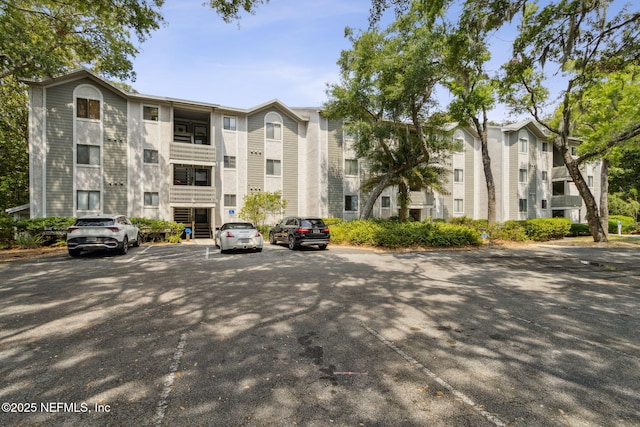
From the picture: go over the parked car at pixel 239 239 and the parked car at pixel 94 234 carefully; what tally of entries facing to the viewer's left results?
0

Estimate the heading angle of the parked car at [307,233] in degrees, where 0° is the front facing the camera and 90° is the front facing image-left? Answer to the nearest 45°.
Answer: approximately 135°

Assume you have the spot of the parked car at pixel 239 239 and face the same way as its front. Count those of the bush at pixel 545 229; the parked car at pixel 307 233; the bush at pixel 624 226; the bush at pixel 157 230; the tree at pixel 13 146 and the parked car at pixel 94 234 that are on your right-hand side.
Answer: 3

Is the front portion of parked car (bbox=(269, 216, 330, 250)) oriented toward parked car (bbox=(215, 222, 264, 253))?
no

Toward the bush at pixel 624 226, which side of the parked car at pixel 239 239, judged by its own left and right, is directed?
right

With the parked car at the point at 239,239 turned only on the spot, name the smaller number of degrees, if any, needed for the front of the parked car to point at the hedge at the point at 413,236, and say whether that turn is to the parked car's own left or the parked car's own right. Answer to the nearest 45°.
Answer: approximately 90° to the parked car's own right

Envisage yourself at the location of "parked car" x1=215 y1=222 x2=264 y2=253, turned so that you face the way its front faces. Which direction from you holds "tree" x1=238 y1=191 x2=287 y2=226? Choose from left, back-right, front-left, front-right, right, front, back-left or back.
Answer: front

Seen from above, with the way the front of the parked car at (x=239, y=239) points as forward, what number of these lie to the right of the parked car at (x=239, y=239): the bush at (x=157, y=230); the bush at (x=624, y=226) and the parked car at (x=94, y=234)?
1

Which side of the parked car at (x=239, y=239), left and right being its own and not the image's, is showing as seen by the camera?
back

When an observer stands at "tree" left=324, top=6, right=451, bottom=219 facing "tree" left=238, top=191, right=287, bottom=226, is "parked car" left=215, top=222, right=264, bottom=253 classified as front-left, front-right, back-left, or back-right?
front-left

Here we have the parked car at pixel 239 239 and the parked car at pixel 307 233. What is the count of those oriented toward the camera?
0
